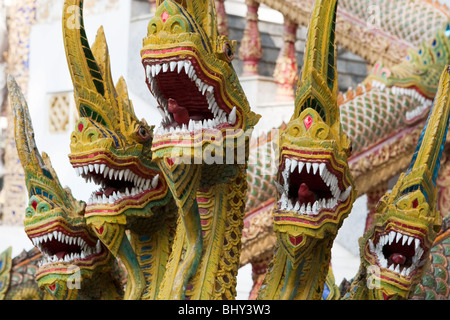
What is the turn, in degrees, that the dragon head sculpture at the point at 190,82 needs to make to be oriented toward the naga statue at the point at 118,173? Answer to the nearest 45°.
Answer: approximately 90° to its right

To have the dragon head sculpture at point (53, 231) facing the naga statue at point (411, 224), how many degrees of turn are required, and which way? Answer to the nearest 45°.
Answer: approximately 90° to its left

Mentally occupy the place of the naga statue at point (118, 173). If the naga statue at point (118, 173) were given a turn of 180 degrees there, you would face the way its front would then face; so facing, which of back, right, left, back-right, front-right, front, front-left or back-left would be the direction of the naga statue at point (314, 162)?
right

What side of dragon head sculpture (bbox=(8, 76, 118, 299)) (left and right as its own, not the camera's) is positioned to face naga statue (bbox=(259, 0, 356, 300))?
left

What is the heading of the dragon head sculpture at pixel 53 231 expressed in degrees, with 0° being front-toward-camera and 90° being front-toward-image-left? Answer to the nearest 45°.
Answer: approximately 45°

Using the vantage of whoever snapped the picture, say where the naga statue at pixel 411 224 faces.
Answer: facing the viewer

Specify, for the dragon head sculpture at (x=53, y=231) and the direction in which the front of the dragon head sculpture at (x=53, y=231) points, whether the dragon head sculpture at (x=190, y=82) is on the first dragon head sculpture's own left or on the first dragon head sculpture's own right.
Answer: on the first dragon head sculpture's own left
